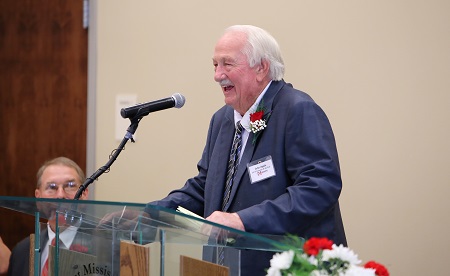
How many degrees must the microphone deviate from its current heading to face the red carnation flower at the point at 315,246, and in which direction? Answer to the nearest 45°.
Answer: approximately 45° to its right

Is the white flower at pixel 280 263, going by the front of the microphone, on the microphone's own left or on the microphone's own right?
on the microphone's own right

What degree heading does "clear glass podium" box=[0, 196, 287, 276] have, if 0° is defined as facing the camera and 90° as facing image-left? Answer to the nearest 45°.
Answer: approximately 45°

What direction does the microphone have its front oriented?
to the viewer's right

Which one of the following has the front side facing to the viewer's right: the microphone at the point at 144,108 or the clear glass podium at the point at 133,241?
the microphone

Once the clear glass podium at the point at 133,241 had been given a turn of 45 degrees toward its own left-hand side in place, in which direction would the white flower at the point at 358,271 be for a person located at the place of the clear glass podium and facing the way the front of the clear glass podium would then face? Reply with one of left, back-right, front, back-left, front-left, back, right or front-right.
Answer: front-left

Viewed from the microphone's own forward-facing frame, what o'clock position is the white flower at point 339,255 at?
The white flower is roughly at 2 o'clock from the microphone.

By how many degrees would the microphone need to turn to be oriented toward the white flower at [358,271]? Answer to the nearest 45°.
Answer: approximately 45° to its right

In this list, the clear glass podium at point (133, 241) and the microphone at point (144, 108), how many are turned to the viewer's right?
1
